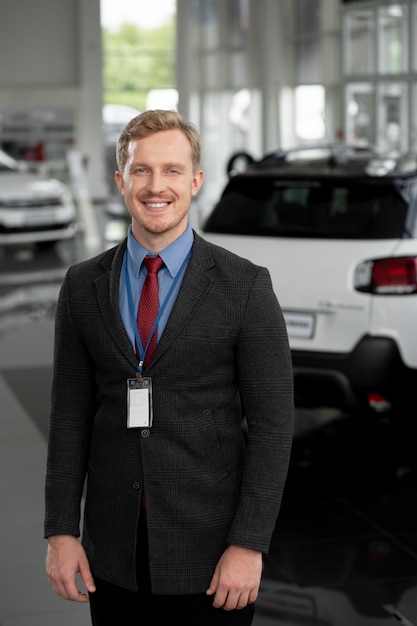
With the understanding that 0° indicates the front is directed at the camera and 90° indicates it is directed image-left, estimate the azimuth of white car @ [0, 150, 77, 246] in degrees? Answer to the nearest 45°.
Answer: approximately 315°

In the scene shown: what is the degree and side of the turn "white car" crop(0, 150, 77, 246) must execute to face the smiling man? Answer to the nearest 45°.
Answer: approximately 45° to its right

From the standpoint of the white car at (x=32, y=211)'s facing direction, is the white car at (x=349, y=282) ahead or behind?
ahead

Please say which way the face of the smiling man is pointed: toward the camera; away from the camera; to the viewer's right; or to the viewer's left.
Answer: toward the camera
